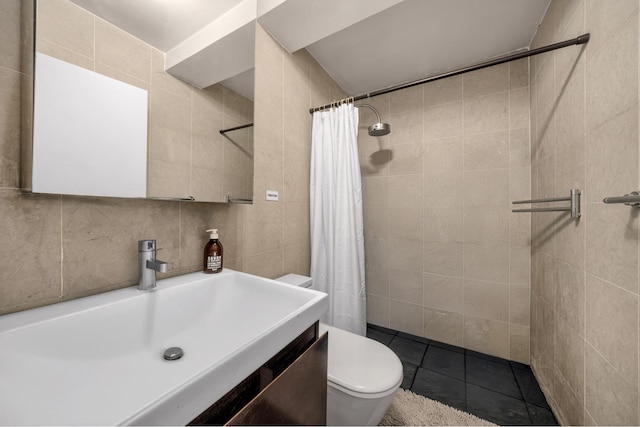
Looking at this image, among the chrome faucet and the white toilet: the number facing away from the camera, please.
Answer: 0

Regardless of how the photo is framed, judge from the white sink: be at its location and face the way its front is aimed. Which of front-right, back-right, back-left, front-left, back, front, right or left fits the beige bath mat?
front-left

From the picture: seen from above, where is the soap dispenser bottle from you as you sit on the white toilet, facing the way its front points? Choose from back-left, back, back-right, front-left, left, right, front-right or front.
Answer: back-right

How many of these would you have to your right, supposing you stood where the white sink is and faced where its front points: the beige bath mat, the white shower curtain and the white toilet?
0

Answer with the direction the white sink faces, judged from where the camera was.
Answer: facing the viewer and to the right of the viewer

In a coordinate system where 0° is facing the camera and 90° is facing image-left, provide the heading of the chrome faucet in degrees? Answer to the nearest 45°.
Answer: approximately 315°

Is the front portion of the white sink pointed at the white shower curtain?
no

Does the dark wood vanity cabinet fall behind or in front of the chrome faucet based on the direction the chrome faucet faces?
in front

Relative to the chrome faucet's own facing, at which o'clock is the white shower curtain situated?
The white shower curtain is roughly at 10 o'clock from the chrome faucet.

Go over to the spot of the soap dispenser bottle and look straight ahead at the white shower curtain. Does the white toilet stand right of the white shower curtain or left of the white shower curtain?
right
